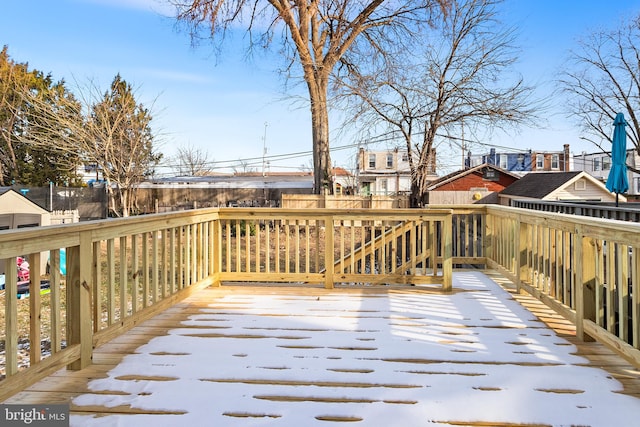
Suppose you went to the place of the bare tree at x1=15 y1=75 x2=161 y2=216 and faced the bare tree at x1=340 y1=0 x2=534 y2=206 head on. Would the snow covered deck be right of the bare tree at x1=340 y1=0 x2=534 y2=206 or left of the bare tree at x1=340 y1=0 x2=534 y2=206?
right

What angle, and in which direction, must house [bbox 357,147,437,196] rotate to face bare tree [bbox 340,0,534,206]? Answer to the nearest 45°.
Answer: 0° — it already faces it

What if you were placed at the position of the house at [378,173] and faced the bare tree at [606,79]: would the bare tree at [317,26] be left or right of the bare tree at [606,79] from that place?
right

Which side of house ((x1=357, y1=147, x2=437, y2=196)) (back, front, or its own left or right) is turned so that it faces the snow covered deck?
front

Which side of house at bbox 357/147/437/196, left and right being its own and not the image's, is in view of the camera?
front

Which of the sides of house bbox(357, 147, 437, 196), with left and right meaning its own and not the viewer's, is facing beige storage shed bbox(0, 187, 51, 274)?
front

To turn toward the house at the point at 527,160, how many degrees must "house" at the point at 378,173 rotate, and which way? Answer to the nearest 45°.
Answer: approximately 135° to its left

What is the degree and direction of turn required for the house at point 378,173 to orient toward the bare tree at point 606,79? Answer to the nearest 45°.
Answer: approximately 45° to its left

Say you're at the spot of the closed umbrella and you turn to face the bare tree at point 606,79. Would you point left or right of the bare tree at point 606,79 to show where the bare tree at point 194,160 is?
left

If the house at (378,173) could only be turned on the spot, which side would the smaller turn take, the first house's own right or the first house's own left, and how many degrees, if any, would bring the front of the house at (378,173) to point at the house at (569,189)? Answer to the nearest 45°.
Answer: approximately 45° to the first house's own left
